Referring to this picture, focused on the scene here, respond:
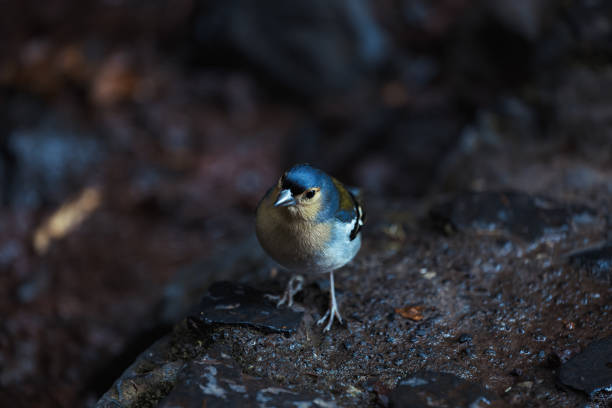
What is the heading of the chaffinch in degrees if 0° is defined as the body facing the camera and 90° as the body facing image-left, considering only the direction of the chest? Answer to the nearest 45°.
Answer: approximately 45°

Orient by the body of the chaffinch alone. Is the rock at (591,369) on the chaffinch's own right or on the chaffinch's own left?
on the chaffinch's own left

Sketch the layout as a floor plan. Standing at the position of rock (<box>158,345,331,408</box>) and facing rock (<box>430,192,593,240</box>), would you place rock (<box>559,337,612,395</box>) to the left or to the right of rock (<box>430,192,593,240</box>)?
right

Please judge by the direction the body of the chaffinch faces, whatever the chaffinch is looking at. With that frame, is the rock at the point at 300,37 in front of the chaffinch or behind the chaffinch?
behind

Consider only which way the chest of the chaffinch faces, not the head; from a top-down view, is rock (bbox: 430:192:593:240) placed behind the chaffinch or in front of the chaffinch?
behind

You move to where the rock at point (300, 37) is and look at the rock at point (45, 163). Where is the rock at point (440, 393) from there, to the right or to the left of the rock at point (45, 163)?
left
